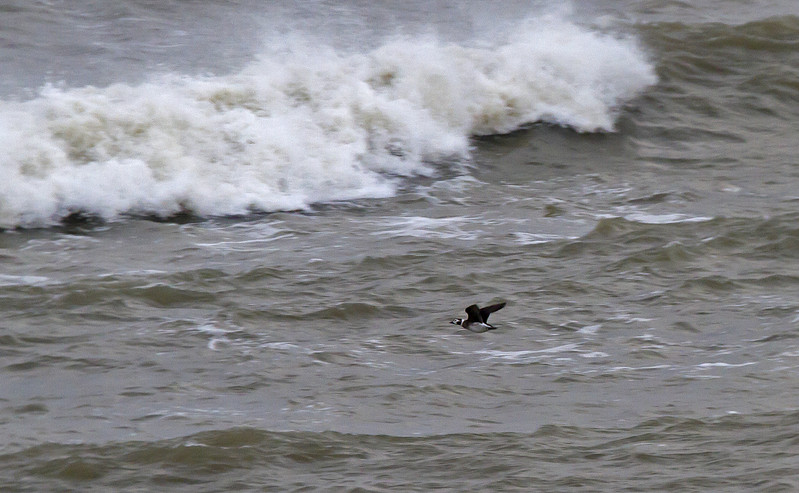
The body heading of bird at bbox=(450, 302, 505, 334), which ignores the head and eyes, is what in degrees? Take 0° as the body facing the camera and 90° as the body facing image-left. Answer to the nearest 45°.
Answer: approximately 90°

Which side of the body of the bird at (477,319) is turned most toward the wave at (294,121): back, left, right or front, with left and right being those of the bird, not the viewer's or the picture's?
right
